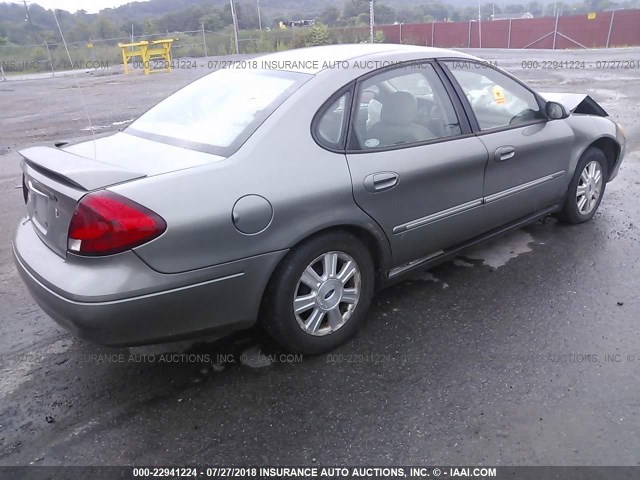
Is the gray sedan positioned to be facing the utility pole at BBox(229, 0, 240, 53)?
no

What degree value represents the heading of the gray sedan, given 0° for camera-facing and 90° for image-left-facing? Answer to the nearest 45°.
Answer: approximately 225°
